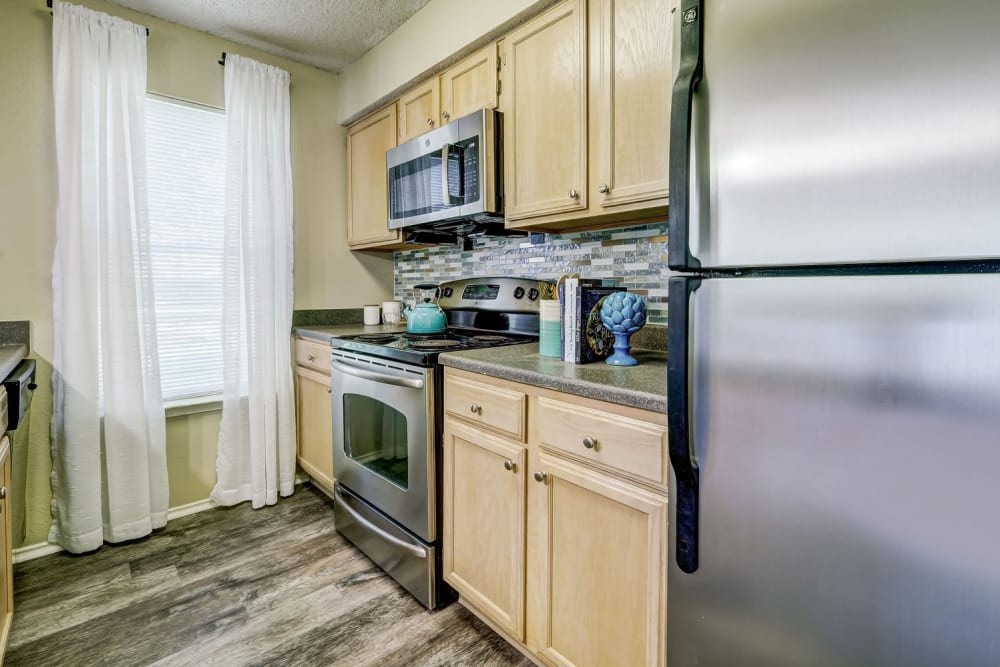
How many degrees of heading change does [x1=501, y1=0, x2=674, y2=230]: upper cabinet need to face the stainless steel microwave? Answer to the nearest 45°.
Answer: approximately 90° to its right

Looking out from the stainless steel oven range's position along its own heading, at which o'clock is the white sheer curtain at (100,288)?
The white sheer curtain is roughly at 2 o'clock from the stainless steel oven range.

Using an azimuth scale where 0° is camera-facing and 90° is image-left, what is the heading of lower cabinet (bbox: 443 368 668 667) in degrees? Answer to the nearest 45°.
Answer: approximately 45°

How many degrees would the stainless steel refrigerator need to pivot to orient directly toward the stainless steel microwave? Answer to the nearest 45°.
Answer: approximately 135° to its right

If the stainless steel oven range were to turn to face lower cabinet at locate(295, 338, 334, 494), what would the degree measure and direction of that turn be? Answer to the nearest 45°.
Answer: approximately 90° to its right

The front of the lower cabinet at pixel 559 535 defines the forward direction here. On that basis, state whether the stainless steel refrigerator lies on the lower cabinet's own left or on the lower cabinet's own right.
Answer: on the lower cabinet's own left

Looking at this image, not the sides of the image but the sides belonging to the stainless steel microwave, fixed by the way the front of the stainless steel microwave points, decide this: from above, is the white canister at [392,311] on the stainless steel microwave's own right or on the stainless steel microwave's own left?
on the stainless steel microwave's own right

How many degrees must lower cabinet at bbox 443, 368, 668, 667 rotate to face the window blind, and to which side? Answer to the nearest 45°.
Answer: approximately 90° to its right

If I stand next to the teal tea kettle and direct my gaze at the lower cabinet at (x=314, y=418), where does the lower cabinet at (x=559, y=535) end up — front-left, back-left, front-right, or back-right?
back-left

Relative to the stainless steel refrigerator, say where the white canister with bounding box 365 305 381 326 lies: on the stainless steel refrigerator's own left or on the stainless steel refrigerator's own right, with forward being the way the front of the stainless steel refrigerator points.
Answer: on the stainless steel refrigerator's own right

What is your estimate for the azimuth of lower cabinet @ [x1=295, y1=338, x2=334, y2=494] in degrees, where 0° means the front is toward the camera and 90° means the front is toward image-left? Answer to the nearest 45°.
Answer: approximately 45°

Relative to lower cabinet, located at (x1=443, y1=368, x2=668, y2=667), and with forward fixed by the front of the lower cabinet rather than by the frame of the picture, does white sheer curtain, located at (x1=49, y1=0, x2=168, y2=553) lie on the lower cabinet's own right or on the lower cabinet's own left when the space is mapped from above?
on the lower cabinet's own right

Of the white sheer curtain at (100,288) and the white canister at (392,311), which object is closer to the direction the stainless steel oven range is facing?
the white sheer curtain
